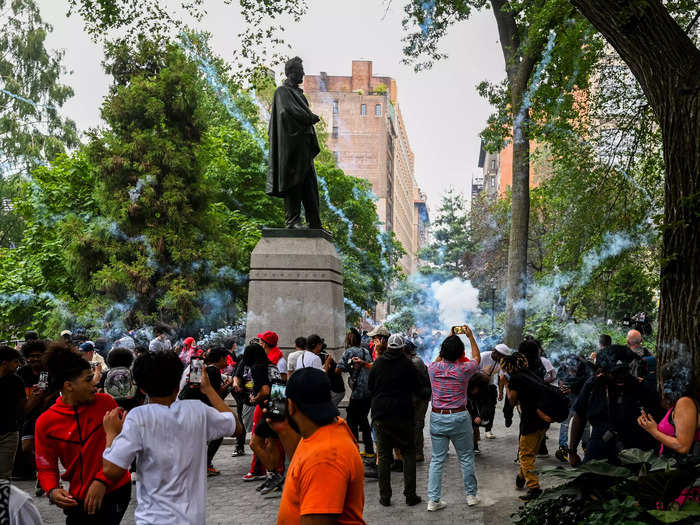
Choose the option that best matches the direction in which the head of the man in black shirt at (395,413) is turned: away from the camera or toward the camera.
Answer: away from the camera

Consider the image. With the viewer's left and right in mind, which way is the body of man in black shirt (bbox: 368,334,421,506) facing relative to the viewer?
facing away from the viewer

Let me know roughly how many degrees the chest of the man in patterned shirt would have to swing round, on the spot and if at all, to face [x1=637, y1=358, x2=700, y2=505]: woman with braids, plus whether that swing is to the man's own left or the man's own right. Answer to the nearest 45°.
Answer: approximately 135° to the man's own right

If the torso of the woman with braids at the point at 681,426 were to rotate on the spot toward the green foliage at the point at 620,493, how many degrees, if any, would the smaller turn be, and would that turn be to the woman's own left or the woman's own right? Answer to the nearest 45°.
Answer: approximately 45° to the woman's own left

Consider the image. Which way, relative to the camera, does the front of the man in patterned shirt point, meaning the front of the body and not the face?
away from the camera

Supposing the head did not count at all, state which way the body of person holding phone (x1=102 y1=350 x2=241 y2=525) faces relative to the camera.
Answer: away from the camera

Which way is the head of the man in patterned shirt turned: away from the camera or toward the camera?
away from the camera

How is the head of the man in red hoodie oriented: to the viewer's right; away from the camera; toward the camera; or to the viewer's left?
to the viewer's right
